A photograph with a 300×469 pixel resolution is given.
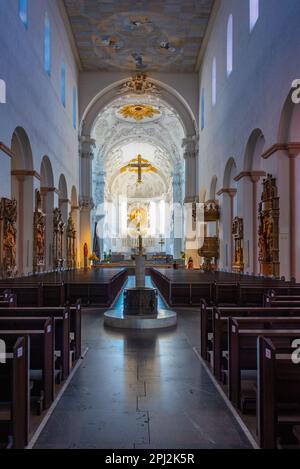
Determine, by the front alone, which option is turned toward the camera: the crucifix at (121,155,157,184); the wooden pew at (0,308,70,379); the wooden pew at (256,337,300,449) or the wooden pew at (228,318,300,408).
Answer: the crucifix

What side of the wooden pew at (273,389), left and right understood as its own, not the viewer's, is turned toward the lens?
back

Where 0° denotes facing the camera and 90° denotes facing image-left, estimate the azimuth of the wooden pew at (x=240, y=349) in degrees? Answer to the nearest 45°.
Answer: approximately 180°

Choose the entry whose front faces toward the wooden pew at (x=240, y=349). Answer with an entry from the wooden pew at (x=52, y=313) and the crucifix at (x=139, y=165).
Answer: the crucifix

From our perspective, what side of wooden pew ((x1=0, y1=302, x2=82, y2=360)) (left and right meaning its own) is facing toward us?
back

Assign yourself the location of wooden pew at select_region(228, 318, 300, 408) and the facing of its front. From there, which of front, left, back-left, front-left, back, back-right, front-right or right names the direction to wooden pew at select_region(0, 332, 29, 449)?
back-left

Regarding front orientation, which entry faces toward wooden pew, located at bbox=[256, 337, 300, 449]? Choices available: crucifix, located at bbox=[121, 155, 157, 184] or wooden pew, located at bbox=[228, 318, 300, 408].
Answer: the crucifix

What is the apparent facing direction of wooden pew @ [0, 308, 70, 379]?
away from the camera

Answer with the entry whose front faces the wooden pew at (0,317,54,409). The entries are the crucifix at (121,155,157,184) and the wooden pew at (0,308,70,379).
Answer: the crucifix

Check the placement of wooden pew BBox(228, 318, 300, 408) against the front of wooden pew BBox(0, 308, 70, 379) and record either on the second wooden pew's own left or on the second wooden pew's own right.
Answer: on the second wooden pew's own right
